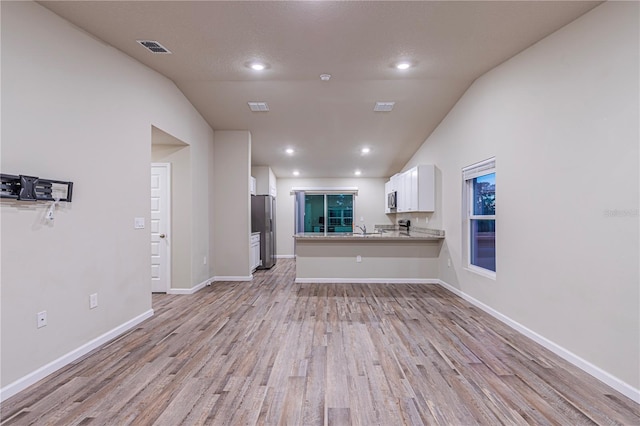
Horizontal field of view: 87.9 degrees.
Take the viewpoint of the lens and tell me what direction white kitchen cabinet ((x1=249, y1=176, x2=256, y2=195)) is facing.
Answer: facing to the right of the viewer

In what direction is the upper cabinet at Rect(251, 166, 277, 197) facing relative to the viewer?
to the viewer's right

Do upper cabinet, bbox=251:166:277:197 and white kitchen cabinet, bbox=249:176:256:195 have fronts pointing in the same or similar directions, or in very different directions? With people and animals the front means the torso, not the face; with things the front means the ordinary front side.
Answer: same or similar directions

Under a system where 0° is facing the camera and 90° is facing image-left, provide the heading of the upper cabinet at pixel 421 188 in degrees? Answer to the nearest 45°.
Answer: approximately 90°

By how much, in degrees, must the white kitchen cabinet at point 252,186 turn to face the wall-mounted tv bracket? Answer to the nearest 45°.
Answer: approximately 90° to its right

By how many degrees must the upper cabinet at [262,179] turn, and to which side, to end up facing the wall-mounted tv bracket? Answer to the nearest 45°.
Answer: approximately 90° to its right

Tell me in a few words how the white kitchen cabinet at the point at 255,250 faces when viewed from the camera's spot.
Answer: facing to the right of the viewer

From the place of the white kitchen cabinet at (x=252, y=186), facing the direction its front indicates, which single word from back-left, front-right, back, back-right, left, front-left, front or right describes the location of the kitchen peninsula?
front-right

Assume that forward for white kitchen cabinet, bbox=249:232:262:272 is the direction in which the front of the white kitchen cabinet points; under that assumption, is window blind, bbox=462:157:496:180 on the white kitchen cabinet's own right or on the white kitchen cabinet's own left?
on the white kitchen cabinet's own right

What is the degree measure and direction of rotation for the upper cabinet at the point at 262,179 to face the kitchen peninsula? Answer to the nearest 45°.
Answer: approximately 45° to its right

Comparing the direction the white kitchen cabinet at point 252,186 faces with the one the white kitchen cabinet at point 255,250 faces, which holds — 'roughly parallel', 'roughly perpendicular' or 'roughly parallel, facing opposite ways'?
roughly parallel
